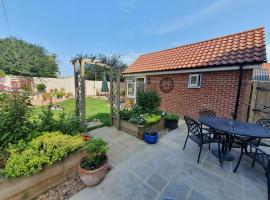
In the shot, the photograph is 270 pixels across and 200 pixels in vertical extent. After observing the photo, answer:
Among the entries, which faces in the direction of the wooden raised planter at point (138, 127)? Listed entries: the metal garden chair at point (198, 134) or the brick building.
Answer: the brick building

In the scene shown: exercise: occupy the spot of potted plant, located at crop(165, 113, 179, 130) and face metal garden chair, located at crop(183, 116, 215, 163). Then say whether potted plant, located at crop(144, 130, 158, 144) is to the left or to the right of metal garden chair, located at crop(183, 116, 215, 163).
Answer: right

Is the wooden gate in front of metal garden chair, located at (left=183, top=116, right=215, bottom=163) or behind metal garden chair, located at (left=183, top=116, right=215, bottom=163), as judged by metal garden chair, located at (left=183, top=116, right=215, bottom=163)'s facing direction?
in front

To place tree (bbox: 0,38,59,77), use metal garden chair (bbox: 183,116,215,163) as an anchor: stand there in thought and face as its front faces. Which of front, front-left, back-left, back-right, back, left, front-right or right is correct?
back-left

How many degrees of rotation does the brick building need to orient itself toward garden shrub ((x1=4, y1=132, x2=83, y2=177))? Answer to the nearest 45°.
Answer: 0° — it already faces it

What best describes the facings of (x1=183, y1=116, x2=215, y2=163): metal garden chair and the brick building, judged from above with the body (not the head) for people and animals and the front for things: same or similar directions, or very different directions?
very different directions

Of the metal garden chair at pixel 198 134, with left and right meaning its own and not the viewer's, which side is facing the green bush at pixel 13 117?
back

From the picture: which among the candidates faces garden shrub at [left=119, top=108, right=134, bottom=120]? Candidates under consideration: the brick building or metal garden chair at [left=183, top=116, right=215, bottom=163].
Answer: the brick building

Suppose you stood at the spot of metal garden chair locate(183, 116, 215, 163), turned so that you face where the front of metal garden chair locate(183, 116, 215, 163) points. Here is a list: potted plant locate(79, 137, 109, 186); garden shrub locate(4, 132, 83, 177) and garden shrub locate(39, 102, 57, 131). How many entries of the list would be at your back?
3

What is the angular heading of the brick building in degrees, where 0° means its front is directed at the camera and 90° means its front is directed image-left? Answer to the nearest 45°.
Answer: approximately 45°

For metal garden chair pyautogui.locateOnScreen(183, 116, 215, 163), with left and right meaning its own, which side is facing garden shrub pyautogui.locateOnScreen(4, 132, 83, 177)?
back

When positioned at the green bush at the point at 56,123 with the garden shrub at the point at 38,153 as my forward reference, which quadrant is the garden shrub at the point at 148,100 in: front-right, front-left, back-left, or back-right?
back-left

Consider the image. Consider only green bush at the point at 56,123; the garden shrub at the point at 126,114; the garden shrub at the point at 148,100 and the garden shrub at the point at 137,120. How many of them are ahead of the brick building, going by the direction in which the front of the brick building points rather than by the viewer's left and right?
4

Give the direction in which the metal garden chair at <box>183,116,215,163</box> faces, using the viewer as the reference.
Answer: facing away from the viewer and to the right of the viewer

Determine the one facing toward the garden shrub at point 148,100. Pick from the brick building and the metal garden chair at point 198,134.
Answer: the brick building

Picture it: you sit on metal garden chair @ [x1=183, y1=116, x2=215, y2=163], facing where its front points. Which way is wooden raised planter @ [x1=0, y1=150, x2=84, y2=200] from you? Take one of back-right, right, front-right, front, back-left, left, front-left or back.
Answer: back
